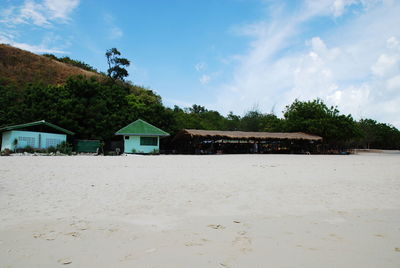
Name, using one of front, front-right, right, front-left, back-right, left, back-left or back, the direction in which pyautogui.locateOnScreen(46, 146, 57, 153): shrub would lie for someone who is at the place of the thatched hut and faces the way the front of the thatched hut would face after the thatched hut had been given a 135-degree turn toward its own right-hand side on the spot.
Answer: left

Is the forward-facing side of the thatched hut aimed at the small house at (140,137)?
no

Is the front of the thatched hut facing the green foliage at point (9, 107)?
no

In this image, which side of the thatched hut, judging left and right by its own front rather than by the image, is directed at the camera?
front

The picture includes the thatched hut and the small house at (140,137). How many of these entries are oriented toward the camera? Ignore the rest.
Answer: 2

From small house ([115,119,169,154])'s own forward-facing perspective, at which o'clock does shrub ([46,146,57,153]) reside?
The shrub is roughly at 2 o'clock from the small house.

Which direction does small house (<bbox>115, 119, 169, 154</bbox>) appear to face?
toward the camera

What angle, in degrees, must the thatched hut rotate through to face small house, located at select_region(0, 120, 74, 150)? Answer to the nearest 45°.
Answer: approximately 45° to its right

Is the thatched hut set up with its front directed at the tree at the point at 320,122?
no

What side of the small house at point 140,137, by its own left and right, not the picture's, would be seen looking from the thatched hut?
left

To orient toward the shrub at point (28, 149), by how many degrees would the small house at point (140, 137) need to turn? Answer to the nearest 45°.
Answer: approximately 45° to its right

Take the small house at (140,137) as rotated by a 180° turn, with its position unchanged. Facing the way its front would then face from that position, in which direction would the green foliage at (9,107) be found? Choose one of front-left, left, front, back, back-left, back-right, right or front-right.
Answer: left

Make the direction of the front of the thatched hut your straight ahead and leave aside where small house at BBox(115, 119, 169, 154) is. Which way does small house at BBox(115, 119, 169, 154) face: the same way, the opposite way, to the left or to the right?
the same way
